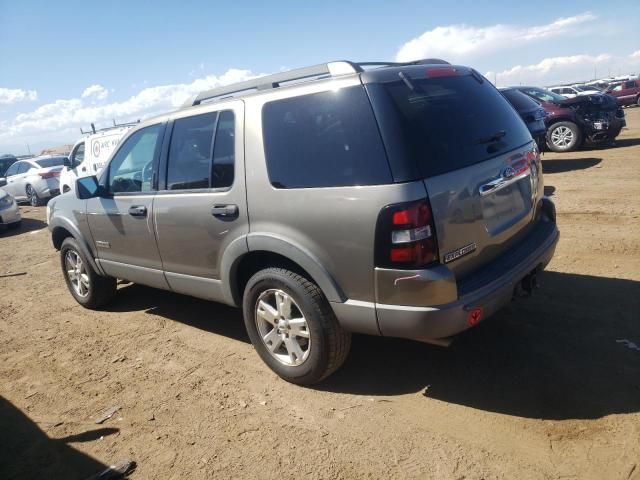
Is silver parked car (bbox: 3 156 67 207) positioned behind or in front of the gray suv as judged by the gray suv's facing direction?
in front

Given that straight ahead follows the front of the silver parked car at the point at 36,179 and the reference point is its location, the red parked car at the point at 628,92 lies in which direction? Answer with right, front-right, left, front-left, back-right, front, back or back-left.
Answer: back-right

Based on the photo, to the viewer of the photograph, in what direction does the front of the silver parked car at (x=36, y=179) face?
facing away from the viewer and to the left of the viewer

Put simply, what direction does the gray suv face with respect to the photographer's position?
facing away from the viewer and to the left of the viewer

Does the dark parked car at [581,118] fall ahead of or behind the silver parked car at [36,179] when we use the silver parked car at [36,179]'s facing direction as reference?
behind

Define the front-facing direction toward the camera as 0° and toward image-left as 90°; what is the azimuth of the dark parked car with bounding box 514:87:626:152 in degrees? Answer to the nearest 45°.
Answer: approximately 315°
